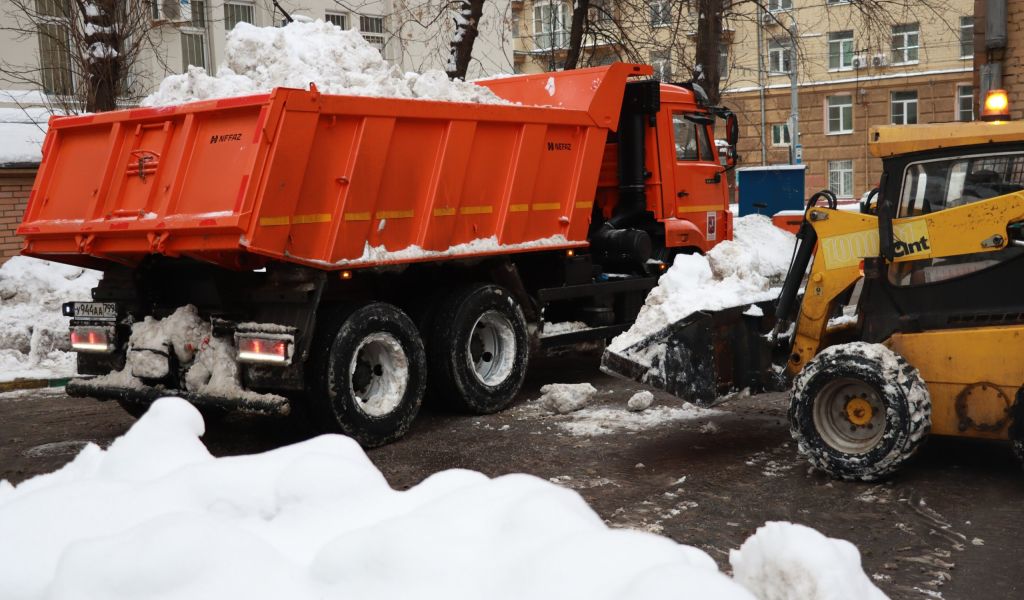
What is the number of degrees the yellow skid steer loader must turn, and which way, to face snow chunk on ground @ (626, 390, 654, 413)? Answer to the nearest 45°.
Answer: approximately 45° to its right

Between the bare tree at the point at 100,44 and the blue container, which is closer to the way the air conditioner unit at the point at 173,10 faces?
the bare tree

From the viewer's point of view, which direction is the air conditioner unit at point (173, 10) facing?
toward the camera

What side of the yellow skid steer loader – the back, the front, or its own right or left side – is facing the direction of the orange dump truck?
front

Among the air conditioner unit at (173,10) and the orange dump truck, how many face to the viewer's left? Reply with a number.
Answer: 0

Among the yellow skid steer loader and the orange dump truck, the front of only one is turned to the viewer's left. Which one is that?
the yellow skid steer loader

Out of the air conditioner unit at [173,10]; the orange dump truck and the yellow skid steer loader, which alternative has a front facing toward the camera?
the air conditioner unit

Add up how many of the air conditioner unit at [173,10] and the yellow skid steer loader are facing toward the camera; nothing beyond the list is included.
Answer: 1

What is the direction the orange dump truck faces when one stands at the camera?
facing away from the viewer and to the right of the viewer

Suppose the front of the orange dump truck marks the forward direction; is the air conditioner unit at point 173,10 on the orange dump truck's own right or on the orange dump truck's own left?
on the orange dump truck's own left

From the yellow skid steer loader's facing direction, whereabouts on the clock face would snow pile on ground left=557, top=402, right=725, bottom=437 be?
The snow pile on ground is roughly at 1 o'clock from the yellow skid steer loader.

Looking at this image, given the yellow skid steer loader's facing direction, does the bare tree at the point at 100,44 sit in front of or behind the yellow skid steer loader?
in front

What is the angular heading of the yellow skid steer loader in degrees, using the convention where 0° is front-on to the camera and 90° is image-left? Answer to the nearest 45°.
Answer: approximately 90°

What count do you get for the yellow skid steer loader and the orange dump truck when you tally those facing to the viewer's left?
1

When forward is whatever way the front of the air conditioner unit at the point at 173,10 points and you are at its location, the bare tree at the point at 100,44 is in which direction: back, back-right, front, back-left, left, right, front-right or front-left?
front
